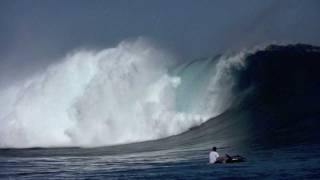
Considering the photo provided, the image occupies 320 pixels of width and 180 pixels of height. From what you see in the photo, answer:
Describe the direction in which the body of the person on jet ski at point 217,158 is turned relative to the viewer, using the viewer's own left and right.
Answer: facing to the right of the viewer

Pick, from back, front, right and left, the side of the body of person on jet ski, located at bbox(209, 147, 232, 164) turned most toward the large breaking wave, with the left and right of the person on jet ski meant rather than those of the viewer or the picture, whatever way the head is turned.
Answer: left
